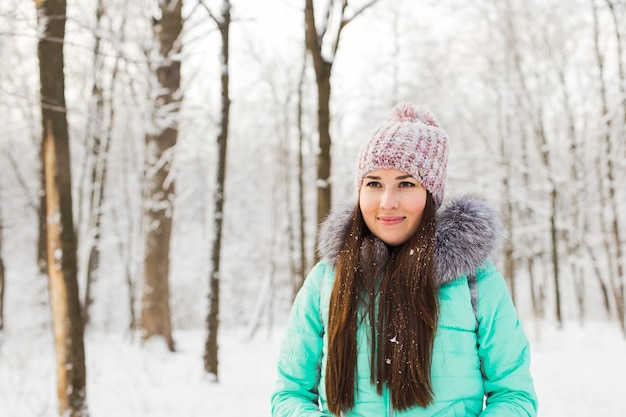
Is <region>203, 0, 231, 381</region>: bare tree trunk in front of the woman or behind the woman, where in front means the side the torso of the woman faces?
behind

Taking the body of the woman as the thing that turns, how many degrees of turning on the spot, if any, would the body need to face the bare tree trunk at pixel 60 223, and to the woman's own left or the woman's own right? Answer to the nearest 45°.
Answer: approximately 135° to the woman's own right

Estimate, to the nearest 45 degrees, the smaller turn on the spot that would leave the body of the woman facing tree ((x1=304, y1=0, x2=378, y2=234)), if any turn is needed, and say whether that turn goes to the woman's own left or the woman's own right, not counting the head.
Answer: approximately 180°

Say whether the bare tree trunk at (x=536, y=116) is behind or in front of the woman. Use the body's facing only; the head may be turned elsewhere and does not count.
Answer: behind

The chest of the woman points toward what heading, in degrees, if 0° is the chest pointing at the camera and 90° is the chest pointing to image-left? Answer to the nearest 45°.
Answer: approximately 0°

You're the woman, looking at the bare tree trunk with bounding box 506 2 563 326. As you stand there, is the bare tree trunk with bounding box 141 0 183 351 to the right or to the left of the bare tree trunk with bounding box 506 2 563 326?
left
